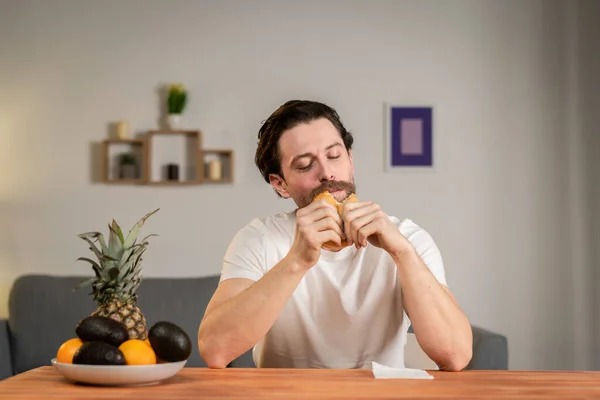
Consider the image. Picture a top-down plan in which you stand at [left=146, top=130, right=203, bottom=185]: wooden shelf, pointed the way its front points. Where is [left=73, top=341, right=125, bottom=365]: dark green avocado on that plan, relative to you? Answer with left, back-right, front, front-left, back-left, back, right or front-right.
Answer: front

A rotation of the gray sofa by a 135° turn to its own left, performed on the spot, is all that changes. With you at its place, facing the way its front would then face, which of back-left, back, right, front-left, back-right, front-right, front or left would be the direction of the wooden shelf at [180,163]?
front

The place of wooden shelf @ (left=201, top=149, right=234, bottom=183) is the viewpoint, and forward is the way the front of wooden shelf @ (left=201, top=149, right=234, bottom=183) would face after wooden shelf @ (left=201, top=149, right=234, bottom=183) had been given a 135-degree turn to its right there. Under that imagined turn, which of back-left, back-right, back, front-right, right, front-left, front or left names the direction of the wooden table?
back-left

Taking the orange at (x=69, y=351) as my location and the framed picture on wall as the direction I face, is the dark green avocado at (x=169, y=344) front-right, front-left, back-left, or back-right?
front-right

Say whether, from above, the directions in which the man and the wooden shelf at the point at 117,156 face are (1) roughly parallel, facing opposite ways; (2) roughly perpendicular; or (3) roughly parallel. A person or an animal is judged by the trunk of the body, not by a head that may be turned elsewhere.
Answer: roughly parallel

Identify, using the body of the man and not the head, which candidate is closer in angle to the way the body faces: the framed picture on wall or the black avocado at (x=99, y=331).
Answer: the black avocado

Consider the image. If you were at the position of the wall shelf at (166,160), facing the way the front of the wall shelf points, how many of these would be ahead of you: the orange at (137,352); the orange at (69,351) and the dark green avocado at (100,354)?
3

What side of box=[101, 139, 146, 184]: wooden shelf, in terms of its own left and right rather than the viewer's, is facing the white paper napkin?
front

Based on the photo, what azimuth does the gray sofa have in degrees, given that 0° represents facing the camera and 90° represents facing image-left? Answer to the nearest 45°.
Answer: approximately 0°

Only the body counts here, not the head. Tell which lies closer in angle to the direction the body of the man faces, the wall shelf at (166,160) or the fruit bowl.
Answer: the fruit bowl

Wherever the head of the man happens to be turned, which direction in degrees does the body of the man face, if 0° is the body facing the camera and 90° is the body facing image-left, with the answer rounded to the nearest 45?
approximately 0°

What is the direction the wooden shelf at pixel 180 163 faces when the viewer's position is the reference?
facing the viewer

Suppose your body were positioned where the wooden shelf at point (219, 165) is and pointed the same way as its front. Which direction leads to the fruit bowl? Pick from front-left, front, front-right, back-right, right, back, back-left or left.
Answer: front

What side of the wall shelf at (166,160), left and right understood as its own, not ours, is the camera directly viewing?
front

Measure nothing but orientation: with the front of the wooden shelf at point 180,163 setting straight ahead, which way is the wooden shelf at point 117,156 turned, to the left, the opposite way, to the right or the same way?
the same way

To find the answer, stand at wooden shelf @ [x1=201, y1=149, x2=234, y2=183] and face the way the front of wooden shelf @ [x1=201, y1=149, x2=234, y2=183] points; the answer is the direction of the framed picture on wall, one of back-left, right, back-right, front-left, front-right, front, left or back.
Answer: left

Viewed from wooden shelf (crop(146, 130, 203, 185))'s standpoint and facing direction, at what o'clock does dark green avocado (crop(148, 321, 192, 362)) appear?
The dark green avocado is roughly at 12 o'clock from the wooden shelf.
